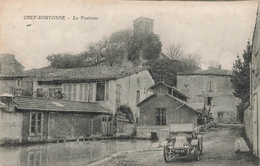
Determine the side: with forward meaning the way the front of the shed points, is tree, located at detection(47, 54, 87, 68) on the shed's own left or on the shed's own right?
on the shed's own right

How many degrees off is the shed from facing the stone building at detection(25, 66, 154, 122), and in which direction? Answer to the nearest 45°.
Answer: approximately 90° to its right

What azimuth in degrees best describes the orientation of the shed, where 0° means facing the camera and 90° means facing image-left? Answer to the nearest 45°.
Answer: approximately 0°
